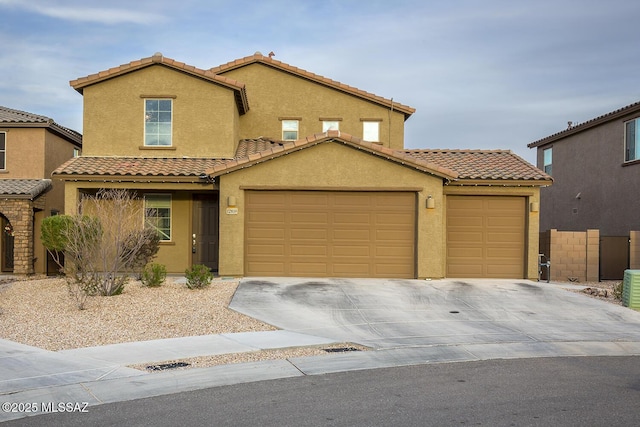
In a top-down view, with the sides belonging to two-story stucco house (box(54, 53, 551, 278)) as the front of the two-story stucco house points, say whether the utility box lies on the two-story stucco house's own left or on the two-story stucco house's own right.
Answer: on the two-story stucco house's own left

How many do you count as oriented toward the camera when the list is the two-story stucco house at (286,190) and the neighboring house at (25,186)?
2

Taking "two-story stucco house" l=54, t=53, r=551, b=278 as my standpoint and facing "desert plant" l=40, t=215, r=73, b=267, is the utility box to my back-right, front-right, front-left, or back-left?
back-left

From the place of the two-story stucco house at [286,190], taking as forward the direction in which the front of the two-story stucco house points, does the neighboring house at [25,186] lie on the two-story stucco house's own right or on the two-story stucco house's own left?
on the two-story stucco house's own right

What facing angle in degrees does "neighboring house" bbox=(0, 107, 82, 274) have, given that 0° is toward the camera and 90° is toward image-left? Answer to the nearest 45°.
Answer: approximately 0°

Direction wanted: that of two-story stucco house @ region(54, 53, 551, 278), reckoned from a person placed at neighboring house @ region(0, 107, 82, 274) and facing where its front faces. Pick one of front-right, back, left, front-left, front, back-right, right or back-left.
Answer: front-left

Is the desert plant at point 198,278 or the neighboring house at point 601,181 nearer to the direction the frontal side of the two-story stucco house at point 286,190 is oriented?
the desert plant

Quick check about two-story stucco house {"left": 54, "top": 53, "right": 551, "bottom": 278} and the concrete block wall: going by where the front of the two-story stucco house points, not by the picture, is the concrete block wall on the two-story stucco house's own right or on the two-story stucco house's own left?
on the two-story stucco house's own left

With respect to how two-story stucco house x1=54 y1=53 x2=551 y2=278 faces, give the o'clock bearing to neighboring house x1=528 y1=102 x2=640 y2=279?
The neighboring house is roughly at 8 o'clock from the two-story stucco house.

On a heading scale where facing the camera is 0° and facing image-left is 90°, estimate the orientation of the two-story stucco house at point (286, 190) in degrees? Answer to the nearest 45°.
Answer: approximately 0°
